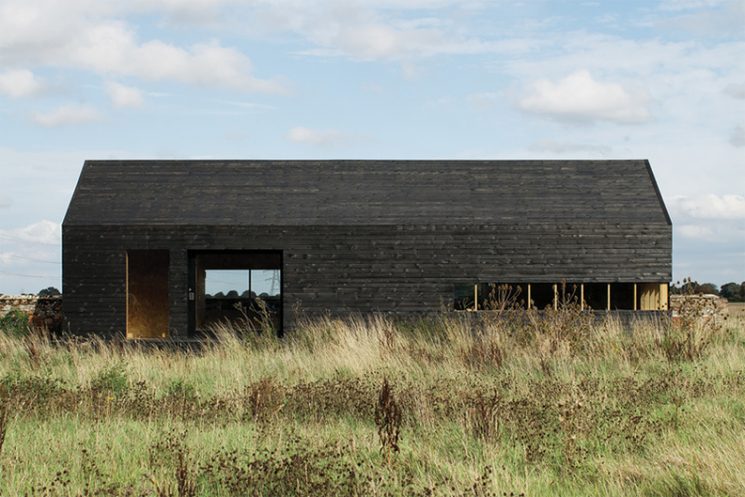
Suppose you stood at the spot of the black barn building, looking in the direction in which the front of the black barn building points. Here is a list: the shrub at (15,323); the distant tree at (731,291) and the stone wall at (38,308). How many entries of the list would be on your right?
2

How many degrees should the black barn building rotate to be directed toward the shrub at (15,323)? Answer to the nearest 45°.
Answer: approximately 90° to its right

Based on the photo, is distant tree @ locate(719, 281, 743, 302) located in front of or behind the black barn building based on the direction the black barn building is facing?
behind

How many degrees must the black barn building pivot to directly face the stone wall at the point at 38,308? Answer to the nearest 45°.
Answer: approximately 90° to its right

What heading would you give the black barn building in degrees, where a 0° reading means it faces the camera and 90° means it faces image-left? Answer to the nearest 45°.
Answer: approximately 0°
